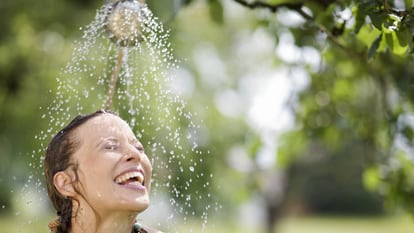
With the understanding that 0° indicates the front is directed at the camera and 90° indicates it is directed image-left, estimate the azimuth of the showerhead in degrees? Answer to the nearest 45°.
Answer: approximately 0°

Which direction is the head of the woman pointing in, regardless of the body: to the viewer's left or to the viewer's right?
to the viewer's right
